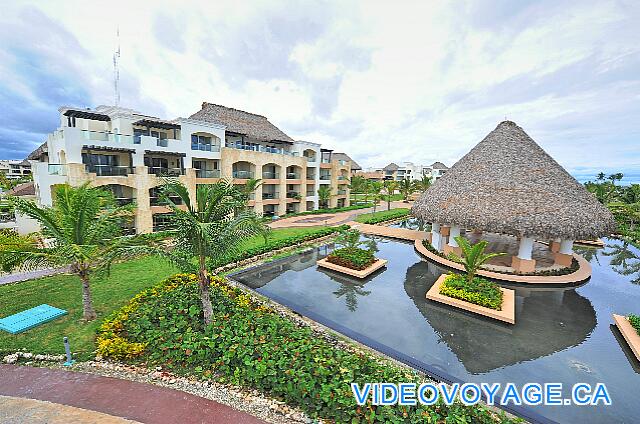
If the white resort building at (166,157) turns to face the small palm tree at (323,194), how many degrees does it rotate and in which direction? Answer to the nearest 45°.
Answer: approximately 45° to its left

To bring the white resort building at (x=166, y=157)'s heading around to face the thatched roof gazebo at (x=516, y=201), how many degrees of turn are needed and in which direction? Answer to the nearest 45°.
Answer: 0° — it already faces it

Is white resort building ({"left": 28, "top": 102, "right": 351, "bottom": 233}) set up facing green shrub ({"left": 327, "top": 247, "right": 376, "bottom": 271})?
yes

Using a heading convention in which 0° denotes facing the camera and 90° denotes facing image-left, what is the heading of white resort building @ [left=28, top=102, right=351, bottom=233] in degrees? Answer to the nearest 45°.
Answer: approximately 315°

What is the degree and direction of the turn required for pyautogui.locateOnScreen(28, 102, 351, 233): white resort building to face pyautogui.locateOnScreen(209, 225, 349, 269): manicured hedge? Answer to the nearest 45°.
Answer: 0° — it already faces it

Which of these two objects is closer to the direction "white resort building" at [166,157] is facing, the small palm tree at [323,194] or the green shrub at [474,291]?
the green shrub
